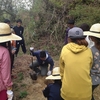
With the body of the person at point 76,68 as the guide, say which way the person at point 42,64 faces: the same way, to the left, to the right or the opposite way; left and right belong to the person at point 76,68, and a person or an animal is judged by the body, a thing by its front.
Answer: the opposite way

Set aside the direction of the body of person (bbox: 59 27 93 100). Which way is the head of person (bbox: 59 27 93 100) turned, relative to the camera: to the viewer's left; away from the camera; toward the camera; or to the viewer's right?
away from the camera

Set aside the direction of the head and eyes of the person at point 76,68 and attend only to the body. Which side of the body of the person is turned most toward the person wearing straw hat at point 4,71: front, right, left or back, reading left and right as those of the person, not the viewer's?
left

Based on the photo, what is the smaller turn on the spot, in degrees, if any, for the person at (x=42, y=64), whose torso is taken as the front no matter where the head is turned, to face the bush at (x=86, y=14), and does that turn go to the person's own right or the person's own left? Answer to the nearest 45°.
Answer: approximately 135° to the person's own left

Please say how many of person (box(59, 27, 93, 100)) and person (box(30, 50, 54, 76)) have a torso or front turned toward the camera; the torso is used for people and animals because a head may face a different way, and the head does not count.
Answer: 1

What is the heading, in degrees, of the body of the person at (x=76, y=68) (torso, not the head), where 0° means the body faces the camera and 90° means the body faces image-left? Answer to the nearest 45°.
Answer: approximately 180°

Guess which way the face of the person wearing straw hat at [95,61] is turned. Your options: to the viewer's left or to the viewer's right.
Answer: to the viewer's left
